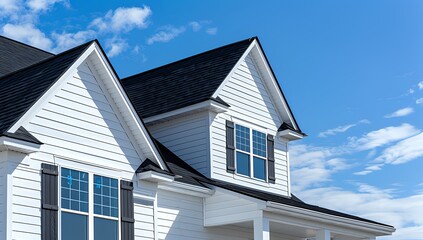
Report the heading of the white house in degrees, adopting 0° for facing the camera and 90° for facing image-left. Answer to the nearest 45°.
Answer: approximately 315°
